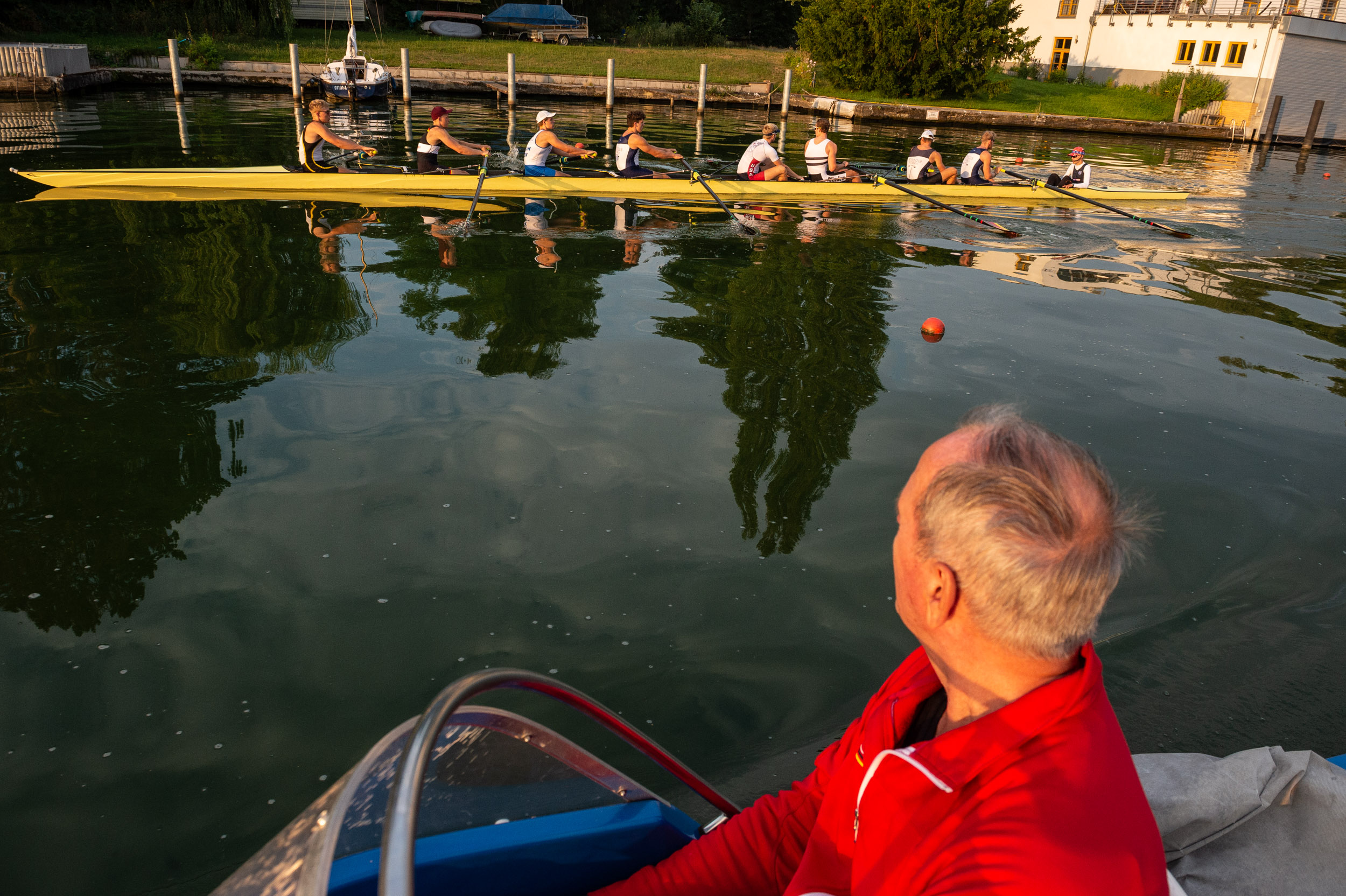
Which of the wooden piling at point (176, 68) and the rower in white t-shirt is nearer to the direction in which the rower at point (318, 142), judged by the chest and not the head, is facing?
the rower in white t-shirt

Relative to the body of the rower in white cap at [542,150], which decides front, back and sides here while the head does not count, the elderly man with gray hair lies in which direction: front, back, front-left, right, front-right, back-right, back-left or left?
right

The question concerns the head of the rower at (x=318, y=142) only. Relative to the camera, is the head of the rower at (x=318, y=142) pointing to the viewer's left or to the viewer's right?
to the viewer's right

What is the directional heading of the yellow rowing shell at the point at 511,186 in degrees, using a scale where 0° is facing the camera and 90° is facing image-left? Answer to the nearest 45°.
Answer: approximately 90°

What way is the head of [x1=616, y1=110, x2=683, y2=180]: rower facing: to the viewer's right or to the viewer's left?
to the viewer's right

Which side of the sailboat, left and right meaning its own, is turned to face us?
back

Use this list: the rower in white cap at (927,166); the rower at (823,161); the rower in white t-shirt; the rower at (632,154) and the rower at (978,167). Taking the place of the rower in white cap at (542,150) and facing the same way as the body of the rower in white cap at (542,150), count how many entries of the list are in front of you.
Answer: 5

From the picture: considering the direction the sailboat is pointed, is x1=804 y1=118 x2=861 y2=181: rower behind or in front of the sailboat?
behind

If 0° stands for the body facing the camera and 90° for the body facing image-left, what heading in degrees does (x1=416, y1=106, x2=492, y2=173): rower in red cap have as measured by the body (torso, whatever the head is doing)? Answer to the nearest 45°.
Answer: approximately 270°

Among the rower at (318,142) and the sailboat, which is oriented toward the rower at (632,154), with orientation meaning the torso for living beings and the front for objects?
the rower at (318,142)

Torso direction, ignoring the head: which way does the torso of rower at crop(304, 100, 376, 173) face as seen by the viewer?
to the viewer's right

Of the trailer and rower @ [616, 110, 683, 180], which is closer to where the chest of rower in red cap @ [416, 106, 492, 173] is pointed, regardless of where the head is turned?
the rower

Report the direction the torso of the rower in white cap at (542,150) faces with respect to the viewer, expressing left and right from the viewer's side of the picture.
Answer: facing to the right of the viewer

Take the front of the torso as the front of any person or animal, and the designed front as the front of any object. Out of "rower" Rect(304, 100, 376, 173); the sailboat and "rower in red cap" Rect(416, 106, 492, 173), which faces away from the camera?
the sailboat
